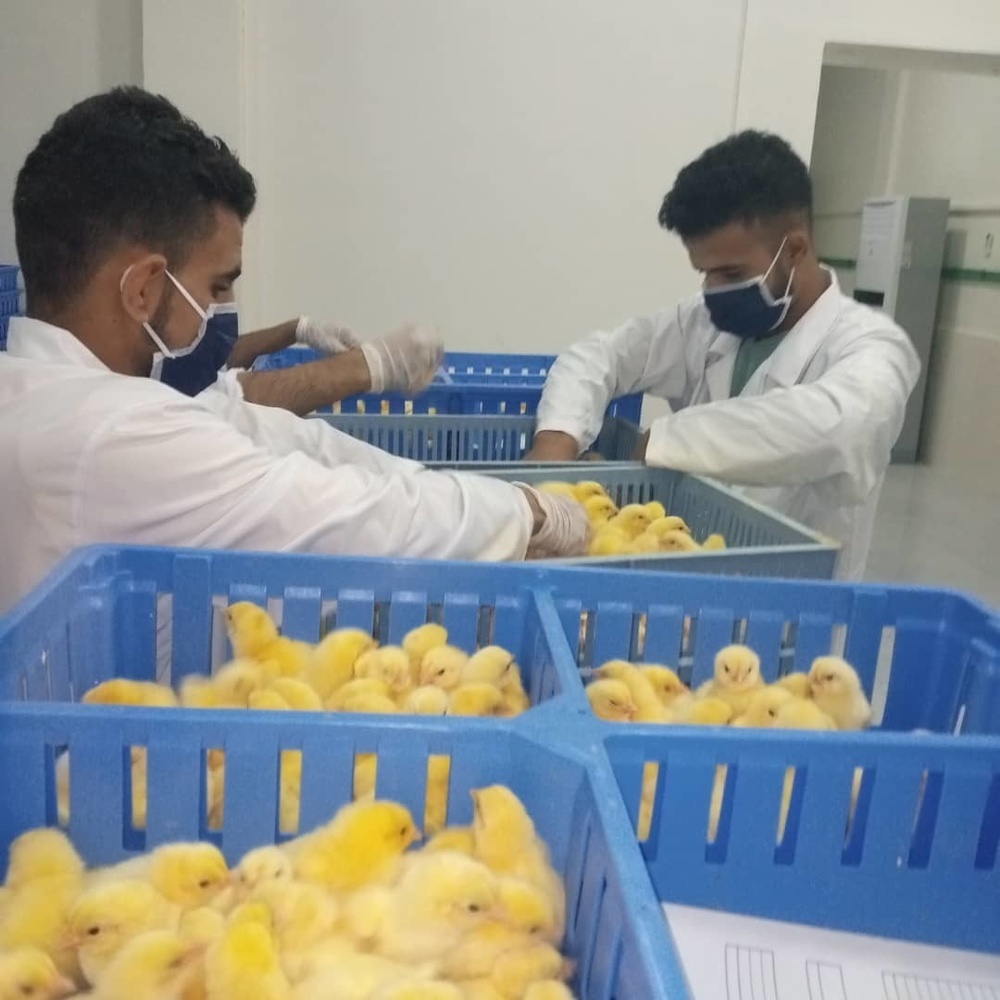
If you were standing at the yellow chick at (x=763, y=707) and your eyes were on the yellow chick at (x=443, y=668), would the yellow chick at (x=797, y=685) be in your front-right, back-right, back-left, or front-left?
back-right

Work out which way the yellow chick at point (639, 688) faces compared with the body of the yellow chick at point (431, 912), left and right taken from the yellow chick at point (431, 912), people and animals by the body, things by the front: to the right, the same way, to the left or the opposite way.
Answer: the opposite way

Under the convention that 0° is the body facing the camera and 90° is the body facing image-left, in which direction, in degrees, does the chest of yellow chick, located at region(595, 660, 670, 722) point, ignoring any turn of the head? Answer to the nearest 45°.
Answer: approximately 90°

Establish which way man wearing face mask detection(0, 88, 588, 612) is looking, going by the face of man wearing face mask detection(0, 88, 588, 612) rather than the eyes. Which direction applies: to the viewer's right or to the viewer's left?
to the viewer's right

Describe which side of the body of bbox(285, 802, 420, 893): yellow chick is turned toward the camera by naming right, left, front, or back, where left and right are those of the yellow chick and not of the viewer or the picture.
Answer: right

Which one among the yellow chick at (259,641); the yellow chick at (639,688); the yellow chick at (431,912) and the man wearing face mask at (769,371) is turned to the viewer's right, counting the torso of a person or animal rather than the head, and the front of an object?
the yellow chick at (431,912)

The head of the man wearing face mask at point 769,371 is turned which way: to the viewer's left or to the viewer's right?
to the viewer's left
